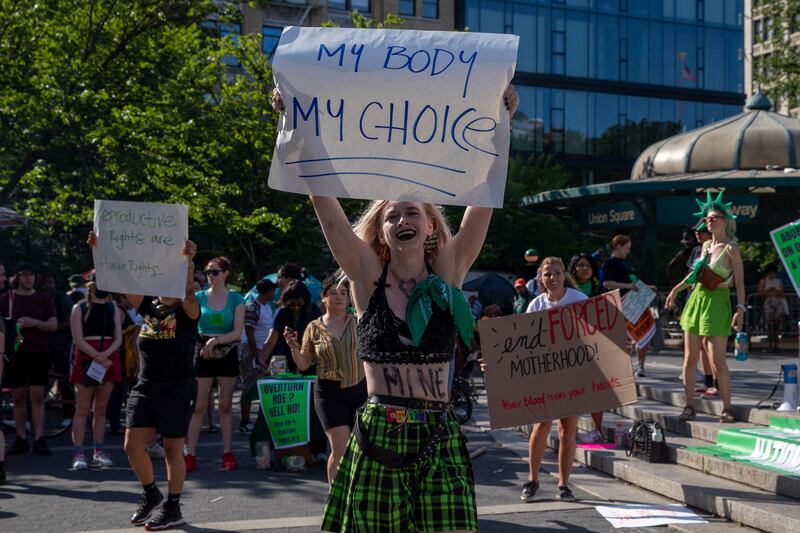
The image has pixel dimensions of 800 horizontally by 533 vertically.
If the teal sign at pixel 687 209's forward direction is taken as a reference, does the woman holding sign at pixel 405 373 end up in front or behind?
in front

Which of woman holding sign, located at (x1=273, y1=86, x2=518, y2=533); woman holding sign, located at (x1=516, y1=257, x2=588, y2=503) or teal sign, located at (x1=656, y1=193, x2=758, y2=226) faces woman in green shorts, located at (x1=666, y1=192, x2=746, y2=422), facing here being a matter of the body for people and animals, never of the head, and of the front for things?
the teal sign

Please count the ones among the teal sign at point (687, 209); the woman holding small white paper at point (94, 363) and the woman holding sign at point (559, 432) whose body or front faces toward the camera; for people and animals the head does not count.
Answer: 3

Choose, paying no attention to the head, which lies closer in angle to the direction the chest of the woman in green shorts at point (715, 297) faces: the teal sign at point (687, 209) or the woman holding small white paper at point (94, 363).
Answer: the woman holding small white paper

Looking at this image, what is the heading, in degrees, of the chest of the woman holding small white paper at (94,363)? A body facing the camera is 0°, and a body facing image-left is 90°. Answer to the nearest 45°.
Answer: approximately 0°

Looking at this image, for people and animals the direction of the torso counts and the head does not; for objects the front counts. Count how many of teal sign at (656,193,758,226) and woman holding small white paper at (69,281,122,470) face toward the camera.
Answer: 2

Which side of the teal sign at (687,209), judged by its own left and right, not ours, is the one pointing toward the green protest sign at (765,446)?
front

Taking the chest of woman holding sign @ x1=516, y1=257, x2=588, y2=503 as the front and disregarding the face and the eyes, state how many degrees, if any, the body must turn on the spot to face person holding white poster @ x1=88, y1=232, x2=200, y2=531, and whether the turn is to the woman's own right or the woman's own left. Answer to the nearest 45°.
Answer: approximately 45° to the woman's own right

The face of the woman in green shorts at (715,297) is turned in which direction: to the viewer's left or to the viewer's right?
to the viewer's left

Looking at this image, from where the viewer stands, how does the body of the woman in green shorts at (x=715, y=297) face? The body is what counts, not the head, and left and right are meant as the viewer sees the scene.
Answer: facing the viewer and to the left of the viewer

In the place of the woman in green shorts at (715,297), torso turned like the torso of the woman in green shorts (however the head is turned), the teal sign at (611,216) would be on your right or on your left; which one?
on your right

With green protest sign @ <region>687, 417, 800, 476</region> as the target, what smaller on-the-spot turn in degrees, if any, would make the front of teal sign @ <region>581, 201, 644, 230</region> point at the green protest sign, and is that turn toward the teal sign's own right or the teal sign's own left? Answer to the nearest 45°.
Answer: approximately 45° to the teal sign's own left

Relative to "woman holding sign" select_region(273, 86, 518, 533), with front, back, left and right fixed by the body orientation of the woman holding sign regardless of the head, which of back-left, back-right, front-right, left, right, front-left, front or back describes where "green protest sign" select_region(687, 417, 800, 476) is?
back-left
